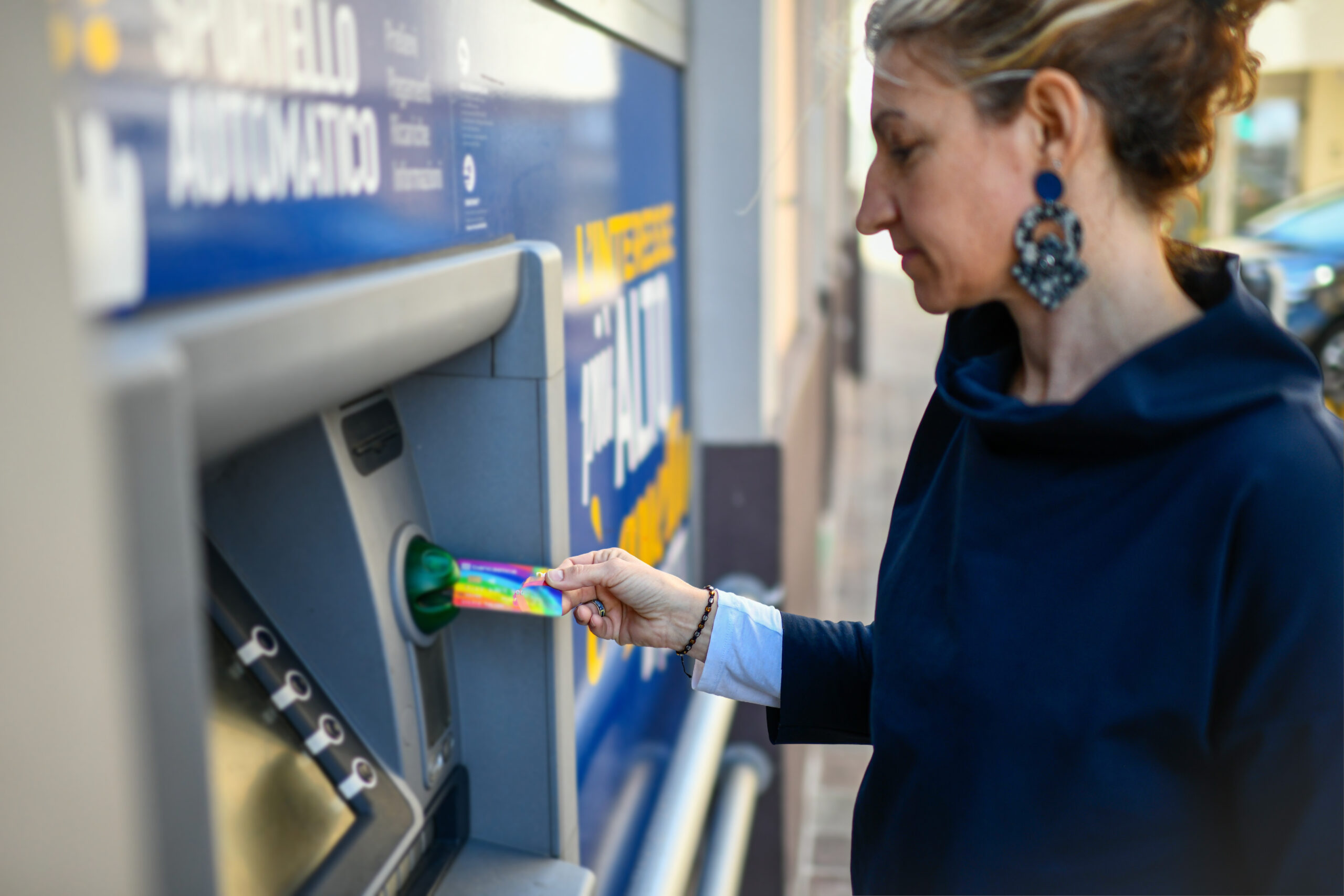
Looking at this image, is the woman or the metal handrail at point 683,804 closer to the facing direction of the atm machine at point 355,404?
the woman

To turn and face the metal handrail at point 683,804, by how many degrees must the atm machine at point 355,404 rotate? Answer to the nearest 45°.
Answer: approximately 90° to its left

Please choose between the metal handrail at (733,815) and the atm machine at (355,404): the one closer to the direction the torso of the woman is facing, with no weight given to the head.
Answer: the atm machine

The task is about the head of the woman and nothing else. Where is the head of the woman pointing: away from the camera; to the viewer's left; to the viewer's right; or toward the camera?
to the viewer's left
